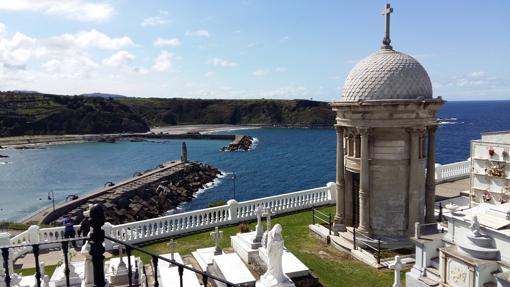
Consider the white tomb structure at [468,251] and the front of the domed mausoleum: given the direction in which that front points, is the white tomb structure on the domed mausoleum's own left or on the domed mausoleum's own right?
on the domed mausoleum's own left

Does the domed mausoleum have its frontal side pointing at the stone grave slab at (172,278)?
yes

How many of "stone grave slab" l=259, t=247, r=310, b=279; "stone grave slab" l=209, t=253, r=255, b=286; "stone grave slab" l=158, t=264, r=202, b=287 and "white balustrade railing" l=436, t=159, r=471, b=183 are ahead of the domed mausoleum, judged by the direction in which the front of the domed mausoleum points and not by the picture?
3

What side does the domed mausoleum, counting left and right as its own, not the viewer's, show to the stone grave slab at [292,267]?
front
